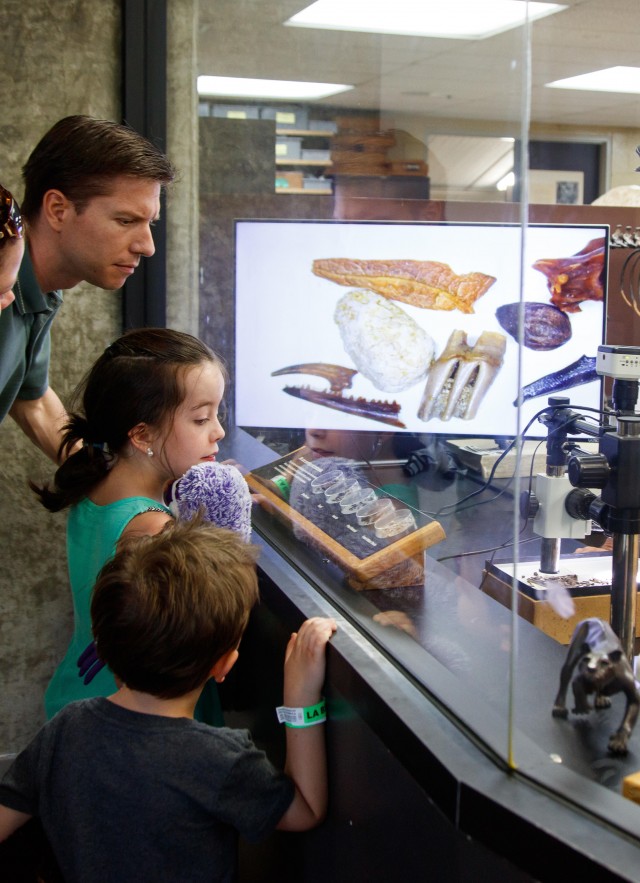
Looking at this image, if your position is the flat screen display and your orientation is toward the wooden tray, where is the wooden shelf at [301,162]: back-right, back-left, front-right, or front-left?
back-right

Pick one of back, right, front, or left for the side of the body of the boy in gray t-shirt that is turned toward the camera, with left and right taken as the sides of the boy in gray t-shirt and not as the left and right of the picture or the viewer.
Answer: back

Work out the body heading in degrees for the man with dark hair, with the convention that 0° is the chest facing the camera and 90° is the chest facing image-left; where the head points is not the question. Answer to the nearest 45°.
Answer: approximately 270°

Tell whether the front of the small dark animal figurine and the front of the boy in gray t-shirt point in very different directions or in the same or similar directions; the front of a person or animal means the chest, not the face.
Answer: very different directions
